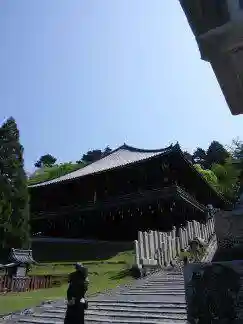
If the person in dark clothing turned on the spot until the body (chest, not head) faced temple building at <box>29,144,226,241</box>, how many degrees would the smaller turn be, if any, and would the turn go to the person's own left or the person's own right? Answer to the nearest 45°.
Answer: approximately 45° to the person's own left

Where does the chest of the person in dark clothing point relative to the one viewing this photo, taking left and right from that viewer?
facing away from the viewer and to the right of the viewer

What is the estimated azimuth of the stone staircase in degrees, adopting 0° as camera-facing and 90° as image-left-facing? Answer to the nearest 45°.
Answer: approximately 0°

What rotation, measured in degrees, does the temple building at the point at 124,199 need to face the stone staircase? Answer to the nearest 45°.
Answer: approximately 45° to its left

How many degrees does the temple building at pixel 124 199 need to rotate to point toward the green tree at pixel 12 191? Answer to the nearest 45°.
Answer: approximately 45° to its right

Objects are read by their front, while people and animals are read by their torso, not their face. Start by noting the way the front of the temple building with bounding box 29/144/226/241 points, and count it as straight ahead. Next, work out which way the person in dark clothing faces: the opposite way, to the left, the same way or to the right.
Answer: the opposite way

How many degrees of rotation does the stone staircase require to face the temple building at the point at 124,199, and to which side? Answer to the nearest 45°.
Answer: approximately 180°
